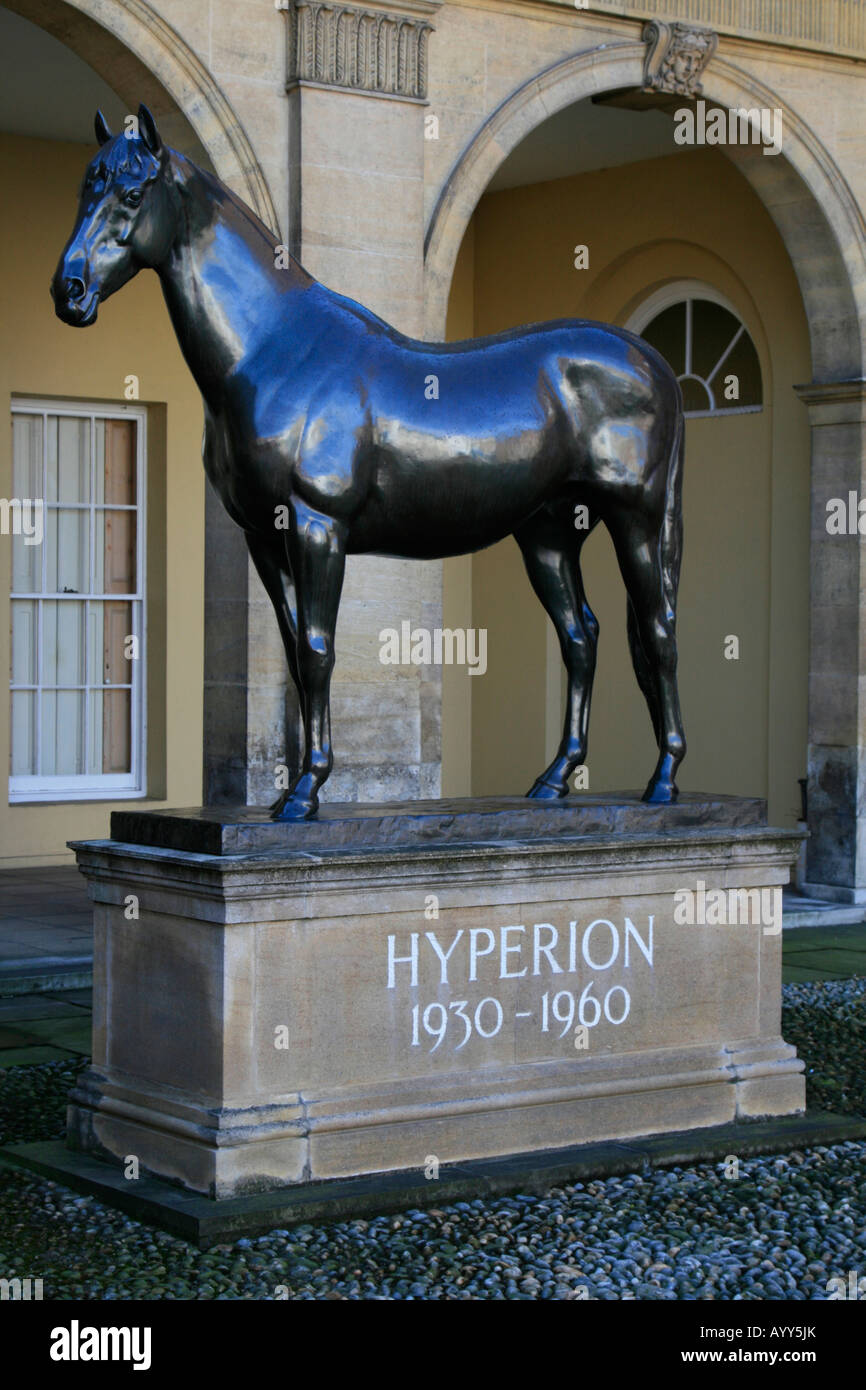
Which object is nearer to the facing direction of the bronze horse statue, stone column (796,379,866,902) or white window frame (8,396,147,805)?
the white window frame

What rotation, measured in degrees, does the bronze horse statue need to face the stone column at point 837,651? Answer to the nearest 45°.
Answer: approximately 135° to its right

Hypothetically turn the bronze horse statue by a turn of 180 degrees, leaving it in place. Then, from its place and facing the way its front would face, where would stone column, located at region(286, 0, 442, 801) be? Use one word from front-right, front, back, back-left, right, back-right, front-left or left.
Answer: left

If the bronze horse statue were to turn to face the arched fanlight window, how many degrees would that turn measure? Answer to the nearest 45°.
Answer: approximately 90° to its right

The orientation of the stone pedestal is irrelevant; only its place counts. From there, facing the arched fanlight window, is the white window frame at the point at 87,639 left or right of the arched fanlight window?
left

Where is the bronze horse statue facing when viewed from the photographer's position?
facing to the left of the viewer

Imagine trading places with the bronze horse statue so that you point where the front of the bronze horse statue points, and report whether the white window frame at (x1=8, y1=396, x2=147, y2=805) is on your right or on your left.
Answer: on your right
